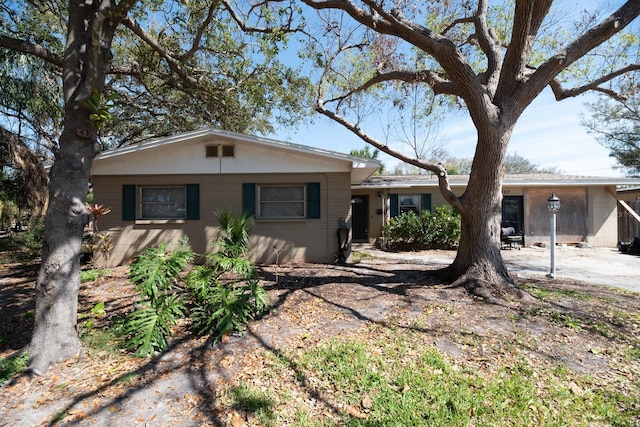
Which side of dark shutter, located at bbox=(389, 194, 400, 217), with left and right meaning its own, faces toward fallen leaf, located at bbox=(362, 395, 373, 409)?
front

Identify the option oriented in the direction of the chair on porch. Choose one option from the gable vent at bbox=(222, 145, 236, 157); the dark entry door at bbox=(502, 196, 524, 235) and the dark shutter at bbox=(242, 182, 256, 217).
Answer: the dark entry door

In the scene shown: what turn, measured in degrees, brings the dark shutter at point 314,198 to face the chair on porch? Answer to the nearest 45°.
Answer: approximately 135° to its left

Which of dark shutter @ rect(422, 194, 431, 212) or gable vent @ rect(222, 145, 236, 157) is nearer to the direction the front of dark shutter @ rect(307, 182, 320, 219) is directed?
the gable vent

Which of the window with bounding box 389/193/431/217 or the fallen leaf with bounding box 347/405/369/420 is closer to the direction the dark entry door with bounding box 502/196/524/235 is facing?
the fallen leaf

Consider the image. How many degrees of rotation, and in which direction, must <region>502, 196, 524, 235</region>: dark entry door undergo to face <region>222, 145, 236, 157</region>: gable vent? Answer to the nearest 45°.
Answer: approximately 45° to its right

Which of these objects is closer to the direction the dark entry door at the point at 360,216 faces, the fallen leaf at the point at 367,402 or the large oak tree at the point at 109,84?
the fallen leaf

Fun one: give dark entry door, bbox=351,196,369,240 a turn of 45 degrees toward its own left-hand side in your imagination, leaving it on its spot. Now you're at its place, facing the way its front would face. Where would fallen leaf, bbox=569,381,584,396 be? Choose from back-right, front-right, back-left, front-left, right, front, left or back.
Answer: front-right

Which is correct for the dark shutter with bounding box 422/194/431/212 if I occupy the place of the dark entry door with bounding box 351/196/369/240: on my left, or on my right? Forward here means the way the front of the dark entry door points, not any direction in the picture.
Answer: on my left

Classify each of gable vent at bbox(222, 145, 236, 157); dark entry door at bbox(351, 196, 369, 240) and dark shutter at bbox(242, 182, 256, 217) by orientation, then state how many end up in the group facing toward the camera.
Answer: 3

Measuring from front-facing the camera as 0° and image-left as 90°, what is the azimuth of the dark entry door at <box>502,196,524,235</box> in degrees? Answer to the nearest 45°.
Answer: approximately 0°
